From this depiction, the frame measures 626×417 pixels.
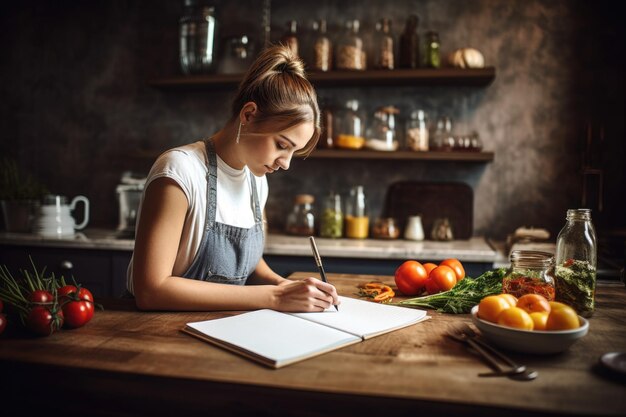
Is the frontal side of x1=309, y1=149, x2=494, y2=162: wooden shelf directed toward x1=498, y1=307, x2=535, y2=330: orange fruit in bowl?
yes

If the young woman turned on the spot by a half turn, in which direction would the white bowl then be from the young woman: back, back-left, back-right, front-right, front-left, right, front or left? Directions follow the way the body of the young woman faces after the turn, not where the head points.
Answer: back

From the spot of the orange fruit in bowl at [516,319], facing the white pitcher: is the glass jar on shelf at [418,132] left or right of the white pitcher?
right

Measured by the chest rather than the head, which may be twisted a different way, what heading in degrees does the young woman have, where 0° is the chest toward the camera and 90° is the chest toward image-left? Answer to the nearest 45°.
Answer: approximately 315°

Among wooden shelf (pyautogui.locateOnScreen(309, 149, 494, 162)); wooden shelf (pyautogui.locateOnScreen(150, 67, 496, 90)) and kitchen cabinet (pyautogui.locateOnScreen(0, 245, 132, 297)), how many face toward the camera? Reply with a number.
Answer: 3

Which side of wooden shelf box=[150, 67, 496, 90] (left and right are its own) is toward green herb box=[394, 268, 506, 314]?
front

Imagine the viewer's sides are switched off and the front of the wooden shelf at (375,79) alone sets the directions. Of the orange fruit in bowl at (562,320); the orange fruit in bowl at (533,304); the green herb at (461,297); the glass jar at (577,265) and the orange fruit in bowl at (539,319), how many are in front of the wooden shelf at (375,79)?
5

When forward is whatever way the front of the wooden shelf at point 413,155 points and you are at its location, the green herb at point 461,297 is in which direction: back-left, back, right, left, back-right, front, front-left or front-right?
front

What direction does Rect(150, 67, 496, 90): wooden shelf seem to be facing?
toward the camera

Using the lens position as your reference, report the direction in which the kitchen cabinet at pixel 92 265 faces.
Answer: facing the viewer

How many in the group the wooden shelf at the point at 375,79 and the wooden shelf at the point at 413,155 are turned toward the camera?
2

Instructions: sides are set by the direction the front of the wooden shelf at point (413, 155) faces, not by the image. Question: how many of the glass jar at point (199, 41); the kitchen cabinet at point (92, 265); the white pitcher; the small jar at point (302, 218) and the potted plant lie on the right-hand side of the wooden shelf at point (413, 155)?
5
